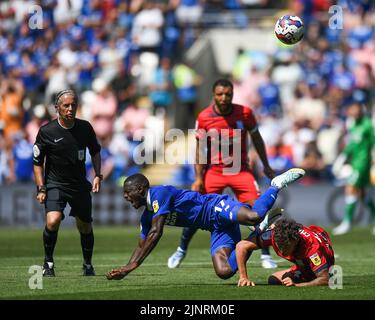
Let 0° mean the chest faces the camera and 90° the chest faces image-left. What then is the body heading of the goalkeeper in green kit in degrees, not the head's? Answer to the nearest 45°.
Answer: approximately 45°

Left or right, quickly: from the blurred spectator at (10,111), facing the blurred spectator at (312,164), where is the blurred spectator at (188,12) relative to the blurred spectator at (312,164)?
left

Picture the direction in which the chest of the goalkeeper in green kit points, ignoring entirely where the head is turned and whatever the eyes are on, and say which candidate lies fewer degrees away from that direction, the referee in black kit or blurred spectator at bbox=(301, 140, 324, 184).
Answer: the referee in black kit

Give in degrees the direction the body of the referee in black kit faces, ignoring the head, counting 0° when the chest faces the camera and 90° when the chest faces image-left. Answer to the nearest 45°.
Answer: approximately 0°

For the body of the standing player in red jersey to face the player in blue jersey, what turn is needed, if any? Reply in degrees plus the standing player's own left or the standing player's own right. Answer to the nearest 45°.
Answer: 0° — they already face them

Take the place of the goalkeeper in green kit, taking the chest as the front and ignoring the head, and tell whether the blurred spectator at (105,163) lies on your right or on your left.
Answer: on your right

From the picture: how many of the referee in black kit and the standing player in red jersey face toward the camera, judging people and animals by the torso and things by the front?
2

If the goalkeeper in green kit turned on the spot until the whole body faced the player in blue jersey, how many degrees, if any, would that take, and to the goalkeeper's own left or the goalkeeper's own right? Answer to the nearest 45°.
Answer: approximately 45° to the goalkeeper's own left
